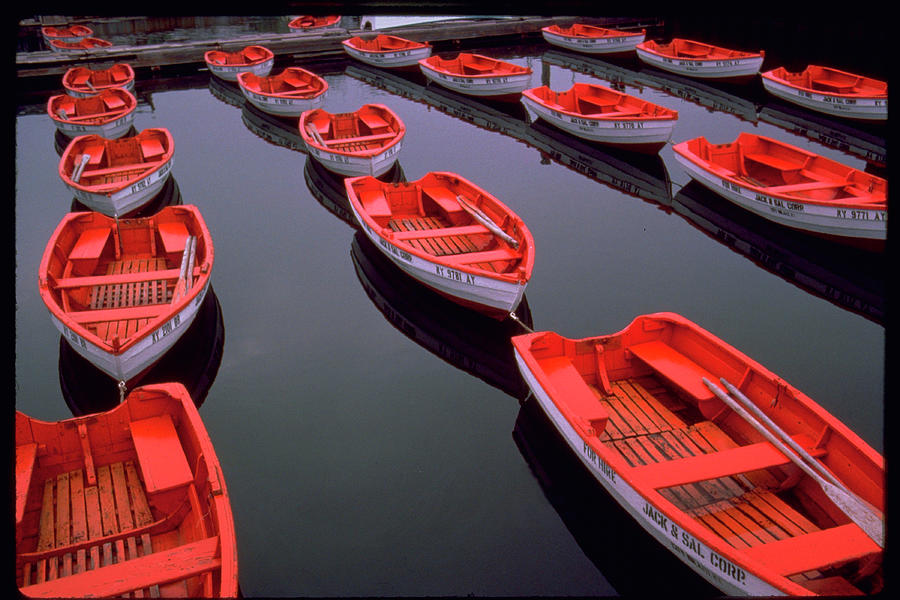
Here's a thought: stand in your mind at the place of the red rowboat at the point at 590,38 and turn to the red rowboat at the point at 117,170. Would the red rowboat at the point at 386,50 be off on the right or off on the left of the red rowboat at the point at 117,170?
right

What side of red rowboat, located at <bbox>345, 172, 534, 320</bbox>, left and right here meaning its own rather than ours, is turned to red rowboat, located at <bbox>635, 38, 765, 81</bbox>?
left

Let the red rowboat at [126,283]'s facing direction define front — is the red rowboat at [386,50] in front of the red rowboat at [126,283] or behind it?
behind

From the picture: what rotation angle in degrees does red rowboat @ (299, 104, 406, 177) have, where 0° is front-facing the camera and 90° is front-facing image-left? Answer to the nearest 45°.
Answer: approximately 315°

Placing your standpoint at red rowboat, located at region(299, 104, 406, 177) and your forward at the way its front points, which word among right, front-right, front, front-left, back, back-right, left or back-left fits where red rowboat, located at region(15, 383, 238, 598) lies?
front-right

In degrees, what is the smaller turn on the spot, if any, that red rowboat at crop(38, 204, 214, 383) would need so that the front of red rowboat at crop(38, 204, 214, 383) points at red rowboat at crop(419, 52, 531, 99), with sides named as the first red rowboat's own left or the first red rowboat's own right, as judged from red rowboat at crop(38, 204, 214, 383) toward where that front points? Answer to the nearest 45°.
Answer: approximately 135° to the first red rowboat's own left
